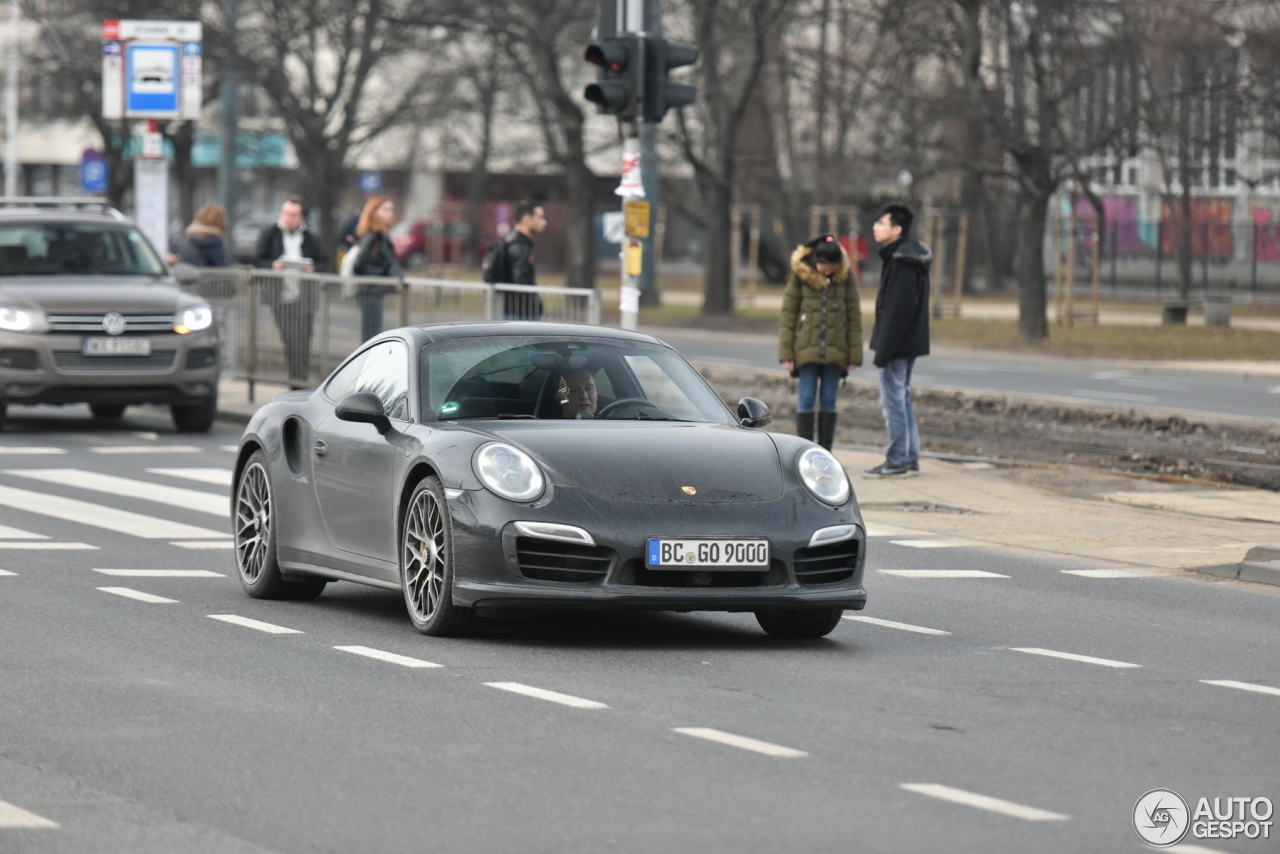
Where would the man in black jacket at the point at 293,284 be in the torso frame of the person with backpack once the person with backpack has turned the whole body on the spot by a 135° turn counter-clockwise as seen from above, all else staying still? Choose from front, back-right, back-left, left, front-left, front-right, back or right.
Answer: front

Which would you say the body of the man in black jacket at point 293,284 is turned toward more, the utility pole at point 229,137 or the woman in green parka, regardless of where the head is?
the woman in green parka

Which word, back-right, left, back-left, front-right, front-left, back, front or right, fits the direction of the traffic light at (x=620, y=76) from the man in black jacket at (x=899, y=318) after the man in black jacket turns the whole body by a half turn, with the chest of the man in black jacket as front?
back

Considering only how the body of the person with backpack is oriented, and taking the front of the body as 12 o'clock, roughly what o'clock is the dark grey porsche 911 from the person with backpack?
The dark grey porsche 911 is roughly at 3 o'clock from the person with backpack.

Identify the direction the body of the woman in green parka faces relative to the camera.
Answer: toward the camera

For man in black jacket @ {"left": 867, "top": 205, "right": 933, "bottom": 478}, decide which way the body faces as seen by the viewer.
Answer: to the viewer's left

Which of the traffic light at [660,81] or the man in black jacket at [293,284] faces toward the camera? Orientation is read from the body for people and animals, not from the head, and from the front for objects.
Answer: the man in black jacket

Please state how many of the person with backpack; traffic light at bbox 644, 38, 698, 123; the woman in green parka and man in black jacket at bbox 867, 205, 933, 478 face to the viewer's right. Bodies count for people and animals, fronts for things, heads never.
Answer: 2

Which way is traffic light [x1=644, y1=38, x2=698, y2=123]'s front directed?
to the viewer's right

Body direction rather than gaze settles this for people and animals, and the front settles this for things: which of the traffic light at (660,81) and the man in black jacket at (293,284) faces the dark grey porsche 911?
the man in black jacket

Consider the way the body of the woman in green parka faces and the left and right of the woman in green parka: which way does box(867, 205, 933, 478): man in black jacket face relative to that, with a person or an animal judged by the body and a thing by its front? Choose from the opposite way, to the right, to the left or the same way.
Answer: to the right

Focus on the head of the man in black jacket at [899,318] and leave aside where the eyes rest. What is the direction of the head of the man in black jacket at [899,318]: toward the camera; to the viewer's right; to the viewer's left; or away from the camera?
to the viewer's left

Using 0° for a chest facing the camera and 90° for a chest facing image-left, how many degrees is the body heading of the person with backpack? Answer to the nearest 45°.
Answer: approximately 270°

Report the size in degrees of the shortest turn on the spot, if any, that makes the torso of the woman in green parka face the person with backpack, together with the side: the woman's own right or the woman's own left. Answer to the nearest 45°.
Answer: approximately 135° to the woman's own right

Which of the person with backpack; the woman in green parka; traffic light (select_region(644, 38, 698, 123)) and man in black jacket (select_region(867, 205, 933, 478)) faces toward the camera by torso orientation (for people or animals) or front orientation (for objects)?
the woman in green parka
